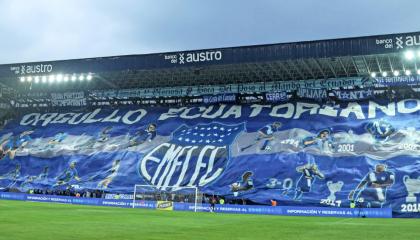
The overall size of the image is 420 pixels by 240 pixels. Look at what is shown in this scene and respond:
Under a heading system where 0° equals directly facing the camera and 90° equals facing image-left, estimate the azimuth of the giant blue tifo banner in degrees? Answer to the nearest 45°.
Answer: approximately 0°
